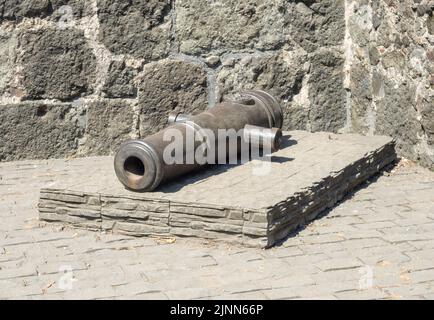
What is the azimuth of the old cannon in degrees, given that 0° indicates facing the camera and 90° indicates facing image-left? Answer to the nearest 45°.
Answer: approximately 45°
